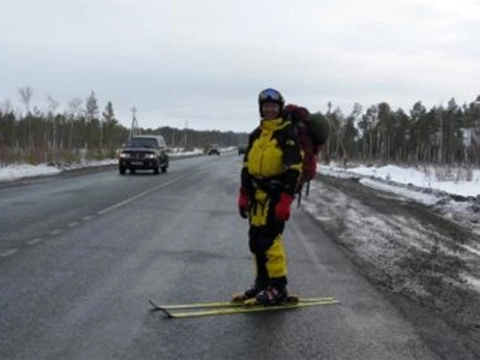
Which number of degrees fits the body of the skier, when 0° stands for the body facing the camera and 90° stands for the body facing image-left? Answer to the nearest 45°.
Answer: approximately 45°

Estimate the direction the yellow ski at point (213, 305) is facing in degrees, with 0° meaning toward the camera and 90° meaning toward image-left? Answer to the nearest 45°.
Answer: approximately 90°

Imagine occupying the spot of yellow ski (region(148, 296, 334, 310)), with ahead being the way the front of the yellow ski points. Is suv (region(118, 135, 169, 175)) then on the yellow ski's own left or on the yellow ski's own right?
on the yellow ski's own right

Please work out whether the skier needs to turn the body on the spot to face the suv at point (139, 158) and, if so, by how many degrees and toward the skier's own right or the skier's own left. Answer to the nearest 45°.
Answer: approximately 135° to the skier's own right
